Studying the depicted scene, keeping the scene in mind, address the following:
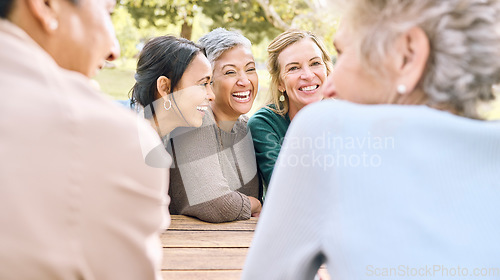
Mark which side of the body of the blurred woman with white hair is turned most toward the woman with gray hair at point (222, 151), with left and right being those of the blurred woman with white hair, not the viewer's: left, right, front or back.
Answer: front

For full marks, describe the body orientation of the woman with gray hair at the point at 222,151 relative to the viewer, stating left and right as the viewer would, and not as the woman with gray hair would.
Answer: facing the viewer and to the right of the viewer

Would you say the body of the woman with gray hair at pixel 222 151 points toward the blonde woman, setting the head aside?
no

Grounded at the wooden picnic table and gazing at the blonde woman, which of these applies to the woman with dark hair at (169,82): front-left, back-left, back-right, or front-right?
front-left

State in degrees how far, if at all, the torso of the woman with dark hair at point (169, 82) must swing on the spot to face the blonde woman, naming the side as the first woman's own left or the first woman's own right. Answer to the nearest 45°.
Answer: approximately 45° to the first woman's own left

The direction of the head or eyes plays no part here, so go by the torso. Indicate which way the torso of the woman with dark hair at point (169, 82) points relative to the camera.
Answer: to the viewer's right

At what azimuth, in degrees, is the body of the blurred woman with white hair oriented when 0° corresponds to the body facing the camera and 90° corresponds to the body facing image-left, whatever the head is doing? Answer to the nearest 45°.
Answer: approximately 135°

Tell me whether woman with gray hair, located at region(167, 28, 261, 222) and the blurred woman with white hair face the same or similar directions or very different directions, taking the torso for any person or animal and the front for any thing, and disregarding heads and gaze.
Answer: very different directions

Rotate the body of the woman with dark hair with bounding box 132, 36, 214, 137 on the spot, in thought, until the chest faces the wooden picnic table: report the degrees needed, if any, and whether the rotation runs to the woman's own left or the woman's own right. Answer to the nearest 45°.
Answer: approximately 90° to the woman's own right

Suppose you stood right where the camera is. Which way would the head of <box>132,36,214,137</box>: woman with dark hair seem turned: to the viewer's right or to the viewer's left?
to the viewer's right

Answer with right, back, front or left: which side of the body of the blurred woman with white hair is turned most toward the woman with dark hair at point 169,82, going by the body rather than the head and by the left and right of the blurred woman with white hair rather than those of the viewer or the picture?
front
